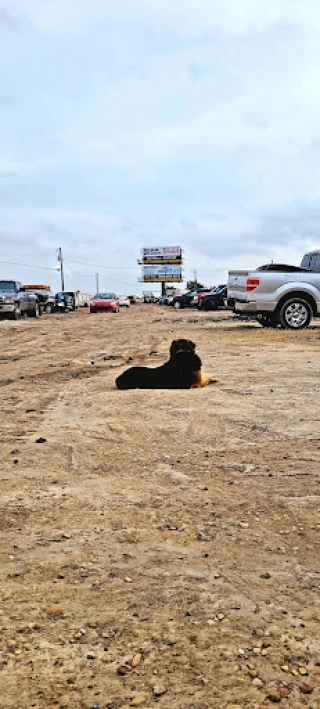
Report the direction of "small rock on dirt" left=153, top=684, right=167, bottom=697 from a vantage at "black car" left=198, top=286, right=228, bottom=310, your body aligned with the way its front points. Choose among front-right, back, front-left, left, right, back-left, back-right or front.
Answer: front-left

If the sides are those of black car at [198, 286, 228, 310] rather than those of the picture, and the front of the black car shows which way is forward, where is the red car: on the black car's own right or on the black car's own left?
on the black car's own right

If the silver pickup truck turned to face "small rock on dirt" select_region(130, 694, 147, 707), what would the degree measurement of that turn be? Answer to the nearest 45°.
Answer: approximately 135° to its right

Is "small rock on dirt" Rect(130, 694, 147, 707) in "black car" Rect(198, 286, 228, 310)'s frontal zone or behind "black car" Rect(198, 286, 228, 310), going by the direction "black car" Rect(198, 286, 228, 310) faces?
frontal zone

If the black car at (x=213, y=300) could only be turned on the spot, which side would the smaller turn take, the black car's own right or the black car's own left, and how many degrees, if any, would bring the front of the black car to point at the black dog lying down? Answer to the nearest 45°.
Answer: approximately 45° to the black car's own left

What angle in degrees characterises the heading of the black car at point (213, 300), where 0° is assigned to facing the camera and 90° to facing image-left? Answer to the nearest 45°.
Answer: approximately 45°

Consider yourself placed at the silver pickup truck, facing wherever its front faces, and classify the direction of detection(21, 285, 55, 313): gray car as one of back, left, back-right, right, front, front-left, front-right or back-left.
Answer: left

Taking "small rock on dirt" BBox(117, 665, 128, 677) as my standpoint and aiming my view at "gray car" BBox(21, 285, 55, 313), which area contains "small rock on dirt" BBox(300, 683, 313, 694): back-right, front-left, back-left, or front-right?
back-right

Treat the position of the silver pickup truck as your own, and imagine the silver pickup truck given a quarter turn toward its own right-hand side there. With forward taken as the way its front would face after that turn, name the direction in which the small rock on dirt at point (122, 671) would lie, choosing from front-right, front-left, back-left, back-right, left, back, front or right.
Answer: front-right
